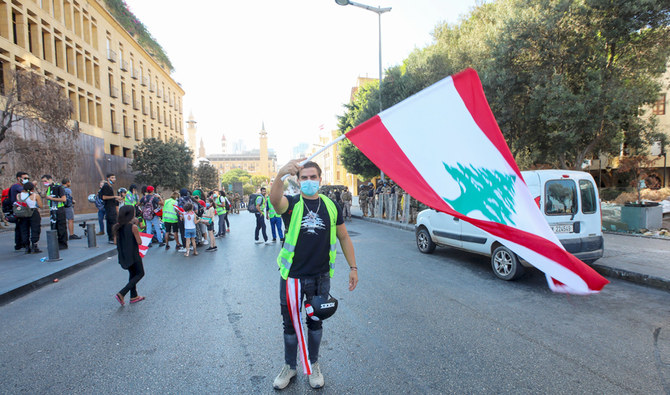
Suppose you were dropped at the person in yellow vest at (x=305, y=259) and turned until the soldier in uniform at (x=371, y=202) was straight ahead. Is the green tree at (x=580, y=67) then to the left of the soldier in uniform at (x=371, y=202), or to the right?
right

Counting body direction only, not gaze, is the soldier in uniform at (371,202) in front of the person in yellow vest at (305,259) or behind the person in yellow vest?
behind
